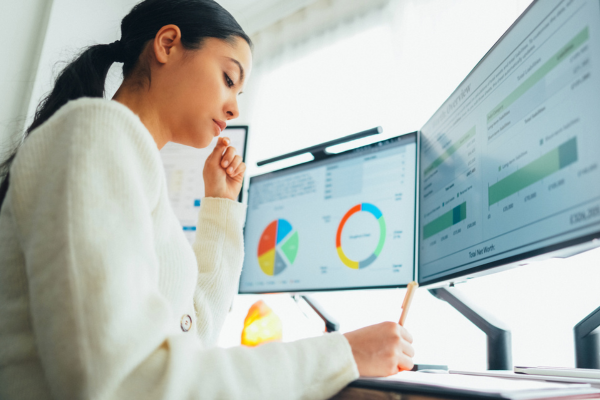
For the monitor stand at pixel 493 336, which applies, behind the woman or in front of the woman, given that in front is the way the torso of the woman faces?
in front

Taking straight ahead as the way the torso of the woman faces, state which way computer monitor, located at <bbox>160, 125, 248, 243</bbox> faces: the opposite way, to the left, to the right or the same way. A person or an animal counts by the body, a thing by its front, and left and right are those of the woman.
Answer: to the right

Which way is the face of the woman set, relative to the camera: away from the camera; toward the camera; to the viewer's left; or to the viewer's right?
to the viewer's right

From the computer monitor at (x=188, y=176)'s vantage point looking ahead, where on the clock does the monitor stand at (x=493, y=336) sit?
The monitor stand is roughly at 11 o'clock from the computer monitor.

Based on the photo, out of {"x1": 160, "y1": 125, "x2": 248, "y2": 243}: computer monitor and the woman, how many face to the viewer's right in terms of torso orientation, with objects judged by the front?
1

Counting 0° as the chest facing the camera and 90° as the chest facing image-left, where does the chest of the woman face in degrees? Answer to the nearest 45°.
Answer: approximately 270°

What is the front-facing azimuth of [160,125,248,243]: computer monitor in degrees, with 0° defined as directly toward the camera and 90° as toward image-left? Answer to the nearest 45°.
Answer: approximately 0°

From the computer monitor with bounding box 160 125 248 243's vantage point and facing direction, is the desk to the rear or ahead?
ahead

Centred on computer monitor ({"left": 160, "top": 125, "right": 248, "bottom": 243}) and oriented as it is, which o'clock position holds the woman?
The woman is roughly at 12 o'clock from the computer monitor.

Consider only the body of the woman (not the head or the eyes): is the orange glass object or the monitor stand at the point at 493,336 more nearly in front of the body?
the monitor stand

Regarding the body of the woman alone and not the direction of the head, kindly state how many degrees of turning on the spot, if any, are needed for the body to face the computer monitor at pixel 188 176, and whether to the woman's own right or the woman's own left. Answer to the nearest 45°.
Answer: approximately 90° to the woman's own left
